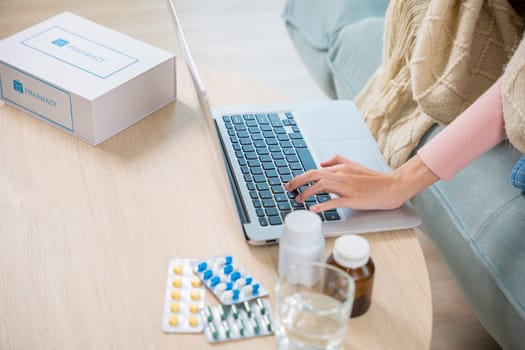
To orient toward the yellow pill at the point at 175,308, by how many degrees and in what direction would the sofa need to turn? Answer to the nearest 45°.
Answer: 0° — it already faces it

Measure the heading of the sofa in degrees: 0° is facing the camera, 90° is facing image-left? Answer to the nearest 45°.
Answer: approximately 45°

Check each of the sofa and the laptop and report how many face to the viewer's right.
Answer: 1

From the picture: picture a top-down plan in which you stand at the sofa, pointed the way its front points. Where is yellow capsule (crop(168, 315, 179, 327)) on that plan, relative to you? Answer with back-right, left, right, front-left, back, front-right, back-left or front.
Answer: front

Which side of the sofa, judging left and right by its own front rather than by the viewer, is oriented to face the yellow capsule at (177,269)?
front

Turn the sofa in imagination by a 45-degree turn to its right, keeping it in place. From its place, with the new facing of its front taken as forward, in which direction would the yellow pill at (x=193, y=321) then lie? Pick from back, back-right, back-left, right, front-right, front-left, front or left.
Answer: front-left

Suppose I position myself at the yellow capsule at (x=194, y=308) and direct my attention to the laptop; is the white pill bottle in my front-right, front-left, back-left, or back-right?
front-right

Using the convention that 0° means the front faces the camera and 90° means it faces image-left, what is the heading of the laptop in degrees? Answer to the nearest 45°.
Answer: approximately 270°

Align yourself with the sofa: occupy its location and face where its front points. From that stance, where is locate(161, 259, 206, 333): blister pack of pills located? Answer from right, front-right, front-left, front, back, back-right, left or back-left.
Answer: front

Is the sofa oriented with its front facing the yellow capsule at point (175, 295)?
yes

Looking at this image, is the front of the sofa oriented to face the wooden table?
yes
